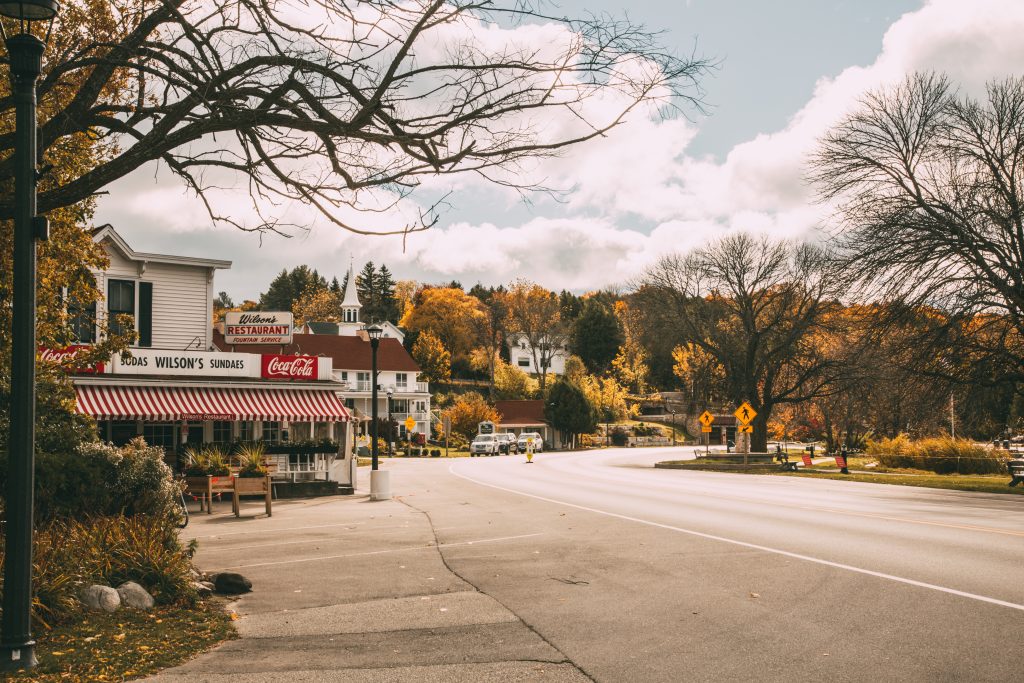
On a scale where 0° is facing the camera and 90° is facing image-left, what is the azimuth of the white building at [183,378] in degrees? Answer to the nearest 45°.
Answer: approximately 0°

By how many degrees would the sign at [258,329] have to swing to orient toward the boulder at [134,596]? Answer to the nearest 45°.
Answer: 0° — it already faces it

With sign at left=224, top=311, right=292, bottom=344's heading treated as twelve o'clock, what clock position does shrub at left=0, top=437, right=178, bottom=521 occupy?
The shrub is roughly at 12 o'clock from the sign.

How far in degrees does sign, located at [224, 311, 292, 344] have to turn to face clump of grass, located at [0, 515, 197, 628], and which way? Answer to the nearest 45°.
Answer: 0° — it already faces it

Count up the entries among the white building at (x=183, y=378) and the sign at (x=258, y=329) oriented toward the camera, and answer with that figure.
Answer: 2

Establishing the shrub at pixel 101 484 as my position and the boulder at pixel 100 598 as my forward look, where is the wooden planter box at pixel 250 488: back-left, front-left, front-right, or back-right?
back-left
